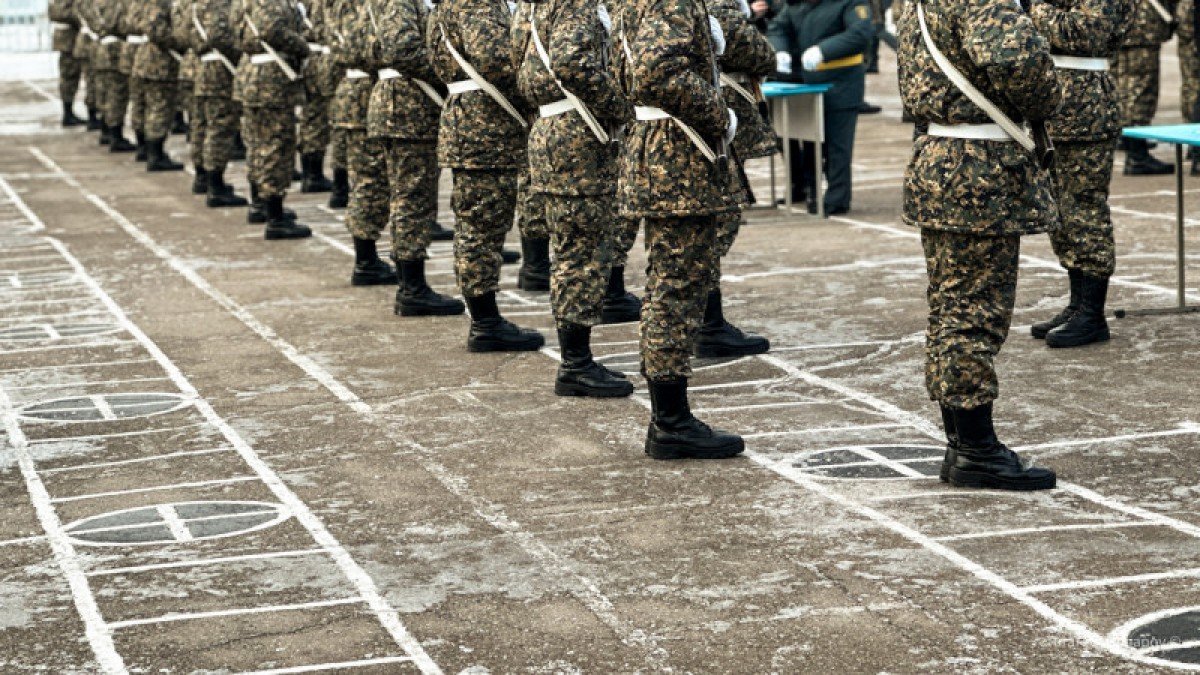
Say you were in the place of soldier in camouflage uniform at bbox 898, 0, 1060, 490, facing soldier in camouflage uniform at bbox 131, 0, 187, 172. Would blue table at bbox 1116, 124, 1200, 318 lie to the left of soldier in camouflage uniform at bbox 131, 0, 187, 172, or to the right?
right

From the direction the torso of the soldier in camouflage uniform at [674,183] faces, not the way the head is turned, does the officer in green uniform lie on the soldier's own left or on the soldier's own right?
on the soldier's own left

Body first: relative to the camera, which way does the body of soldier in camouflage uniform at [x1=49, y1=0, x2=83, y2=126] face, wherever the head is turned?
to the viewer's right

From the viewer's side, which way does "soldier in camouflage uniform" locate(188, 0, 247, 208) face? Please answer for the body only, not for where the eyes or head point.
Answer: to the viewer's right

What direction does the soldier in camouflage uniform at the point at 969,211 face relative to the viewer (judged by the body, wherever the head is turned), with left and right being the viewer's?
facing to the right of the viewer

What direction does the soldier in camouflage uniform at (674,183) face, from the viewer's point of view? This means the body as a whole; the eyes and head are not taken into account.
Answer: to the viewer's right

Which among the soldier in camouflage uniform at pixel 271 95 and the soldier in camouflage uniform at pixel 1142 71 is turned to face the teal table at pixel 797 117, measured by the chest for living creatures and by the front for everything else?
the soldier in camouflage uniform at pixel 271 95

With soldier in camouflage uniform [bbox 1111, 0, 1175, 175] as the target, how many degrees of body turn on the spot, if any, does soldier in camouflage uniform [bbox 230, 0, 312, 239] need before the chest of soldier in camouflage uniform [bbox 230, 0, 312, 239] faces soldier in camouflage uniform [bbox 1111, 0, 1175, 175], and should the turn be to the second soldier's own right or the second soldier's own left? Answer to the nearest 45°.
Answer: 0° — they already face them

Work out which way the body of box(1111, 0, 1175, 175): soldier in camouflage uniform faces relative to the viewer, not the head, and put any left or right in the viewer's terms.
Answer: facing to the right of the viewer

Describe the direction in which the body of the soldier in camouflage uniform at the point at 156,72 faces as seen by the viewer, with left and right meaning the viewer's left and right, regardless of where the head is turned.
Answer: facing to the right of the viewer
